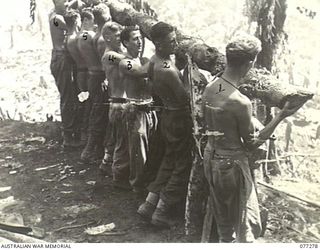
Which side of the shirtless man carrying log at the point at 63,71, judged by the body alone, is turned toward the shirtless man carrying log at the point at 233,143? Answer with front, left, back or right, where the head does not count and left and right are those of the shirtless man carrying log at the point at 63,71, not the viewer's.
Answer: right

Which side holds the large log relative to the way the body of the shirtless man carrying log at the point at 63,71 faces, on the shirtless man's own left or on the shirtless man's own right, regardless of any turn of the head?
on the shirtless man's own right

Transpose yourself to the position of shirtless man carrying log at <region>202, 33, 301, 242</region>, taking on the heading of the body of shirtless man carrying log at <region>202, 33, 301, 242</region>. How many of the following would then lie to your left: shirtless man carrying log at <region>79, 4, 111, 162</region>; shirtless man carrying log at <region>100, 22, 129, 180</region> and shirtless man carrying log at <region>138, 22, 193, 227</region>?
3

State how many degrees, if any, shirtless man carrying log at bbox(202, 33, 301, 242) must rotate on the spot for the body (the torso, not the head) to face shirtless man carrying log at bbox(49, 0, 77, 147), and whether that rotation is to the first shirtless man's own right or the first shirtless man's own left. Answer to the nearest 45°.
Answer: approximately 90° to the first shirtless man's own left

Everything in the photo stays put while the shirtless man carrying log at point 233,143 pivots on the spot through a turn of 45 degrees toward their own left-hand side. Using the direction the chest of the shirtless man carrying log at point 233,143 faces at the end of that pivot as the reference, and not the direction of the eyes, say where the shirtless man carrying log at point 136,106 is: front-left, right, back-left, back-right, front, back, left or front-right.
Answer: front-left
